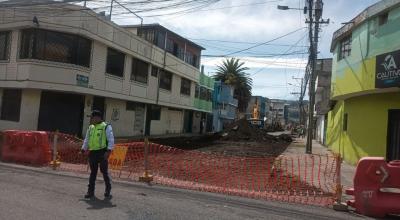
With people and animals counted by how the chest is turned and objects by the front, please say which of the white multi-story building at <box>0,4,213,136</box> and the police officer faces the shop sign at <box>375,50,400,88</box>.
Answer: the white multi-story building

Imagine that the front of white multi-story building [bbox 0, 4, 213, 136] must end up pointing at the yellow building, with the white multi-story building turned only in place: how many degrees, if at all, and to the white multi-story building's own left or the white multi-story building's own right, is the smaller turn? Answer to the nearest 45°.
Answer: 0° — it already faces it

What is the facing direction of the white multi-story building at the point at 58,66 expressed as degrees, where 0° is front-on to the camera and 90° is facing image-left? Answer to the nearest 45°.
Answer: approximately 315°

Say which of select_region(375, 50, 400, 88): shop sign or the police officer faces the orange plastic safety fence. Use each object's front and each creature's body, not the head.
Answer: the shop sign

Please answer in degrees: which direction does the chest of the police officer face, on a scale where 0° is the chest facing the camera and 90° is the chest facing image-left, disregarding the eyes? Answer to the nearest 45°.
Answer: approximately 45°

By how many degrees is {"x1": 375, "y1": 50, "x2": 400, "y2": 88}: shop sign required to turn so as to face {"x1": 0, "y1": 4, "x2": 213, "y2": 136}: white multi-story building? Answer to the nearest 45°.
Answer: approximately 45° to its right

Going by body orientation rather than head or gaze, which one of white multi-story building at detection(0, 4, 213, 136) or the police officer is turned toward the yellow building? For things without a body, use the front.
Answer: the white multi-story building

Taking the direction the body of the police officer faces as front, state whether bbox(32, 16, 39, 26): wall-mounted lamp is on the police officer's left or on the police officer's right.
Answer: on the police officer's right

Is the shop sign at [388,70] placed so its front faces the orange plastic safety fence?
yes

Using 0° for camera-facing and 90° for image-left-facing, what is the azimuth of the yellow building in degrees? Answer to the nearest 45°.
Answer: approximately 45°

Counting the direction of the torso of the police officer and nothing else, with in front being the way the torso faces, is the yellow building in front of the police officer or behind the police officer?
behind
